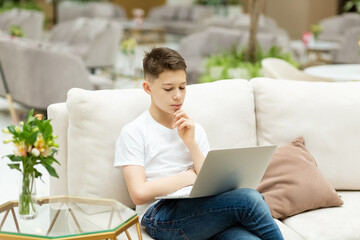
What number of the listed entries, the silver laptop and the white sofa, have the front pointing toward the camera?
1

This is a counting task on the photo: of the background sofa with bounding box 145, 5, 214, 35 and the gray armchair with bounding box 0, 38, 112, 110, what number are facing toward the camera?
1

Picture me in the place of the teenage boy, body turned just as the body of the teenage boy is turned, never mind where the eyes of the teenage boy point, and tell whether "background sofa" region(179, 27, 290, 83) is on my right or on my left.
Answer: on my left

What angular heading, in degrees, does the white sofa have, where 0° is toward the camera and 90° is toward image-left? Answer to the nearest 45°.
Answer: approximately 0°

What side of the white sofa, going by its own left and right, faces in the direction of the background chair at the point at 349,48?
back

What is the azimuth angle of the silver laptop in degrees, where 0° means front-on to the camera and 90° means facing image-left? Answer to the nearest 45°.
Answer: approximately 135°

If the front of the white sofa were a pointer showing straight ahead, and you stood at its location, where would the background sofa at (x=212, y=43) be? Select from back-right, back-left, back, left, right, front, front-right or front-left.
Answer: back

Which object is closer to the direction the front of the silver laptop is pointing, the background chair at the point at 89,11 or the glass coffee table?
the background chair

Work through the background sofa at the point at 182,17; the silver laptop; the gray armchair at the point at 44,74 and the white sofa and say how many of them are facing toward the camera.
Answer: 2

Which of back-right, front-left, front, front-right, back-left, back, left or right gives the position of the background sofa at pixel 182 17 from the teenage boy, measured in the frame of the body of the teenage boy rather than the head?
back-left
